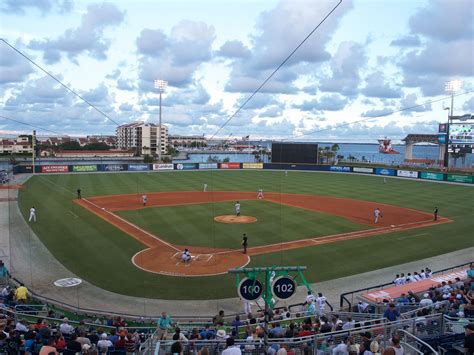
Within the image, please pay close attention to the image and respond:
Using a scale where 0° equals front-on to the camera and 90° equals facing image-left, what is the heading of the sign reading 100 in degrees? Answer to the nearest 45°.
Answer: approximately 0°

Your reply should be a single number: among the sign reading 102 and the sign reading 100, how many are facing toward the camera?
2

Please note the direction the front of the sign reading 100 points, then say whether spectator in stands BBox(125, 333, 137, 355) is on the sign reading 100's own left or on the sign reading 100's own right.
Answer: on the sign reading 100's own right

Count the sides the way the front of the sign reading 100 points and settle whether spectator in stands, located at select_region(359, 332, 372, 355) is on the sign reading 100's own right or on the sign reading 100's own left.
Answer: on the sign reading 100's own left

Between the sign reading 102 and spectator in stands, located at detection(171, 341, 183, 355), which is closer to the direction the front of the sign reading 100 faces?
the spectator in stands

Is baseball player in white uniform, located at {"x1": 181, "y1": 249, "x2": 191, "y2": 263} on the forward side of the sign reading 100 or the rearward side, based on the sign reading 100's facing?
on the rearward side
